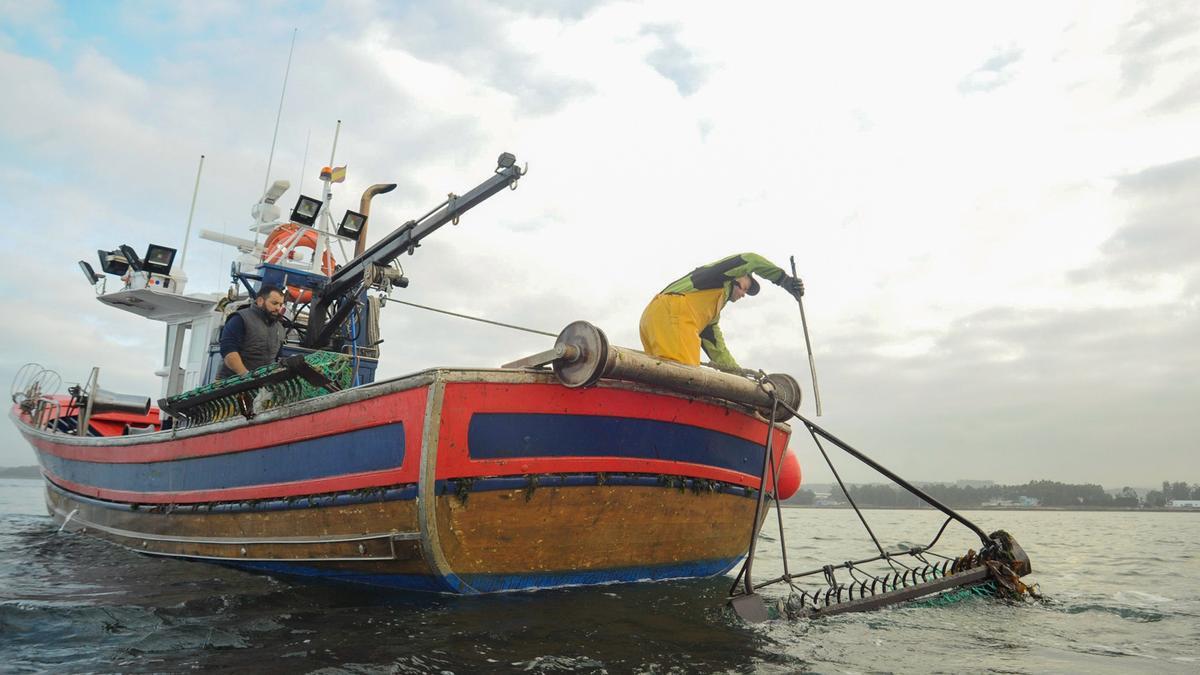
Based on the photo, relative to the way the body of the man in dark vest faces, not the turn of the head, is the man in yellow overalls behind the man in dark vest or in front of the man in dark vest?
in front

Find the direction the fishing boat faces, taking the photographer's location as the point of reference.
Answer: facing away from the viewer and to the left of the viewer

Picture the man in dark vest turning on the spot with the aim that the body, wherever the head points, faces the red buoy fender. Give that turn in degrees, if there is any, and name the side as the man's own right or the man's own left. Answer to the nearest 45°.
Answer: approximately 45° to the man's own left

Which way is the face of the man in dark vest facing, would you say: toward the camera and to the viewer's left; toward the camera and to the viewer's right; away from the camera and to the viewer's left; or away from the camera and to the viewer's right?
toward the camera and to the viewer's right

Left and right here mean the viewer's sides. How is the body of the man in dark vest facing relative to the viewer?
facing the viewer and to the right of the viewer
